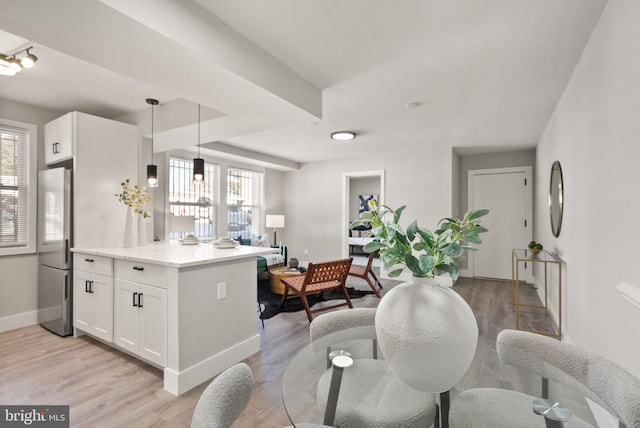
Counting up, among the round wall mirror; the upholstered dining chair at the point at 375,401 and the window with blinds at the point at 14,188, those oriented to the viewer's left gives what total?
1

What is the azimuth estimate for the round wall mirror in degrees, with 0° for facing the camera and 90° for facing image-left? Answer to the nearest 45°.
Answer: approximately 90°

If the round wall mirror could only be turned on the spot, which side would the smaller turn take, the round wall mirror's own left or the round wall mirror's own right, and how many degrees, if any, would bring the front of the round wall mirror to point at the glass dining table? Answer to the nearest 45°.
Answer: approximately 90° to the round wall mirror's own left

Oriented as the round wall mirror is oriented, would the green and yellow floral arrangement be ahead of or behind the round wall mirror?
ahead

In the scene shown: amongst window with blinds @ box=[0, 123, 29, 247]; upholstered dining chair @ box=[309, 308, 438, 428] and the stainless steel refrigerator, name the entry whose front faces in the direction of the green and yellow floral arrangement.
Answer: the window with blinds

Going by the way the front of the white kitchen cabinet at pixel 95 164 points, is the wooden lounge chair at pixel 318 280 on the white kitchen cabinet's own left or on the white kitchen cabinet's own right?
on the white kitchen cabinet's own left

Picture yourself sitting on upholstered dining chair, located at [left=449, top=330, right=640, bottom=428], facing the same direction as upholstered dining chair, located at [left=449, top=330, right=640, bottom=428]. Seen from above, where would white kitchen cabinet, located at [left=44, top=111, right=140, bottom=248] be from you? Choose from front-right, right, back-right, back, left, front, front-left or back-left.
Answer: front-right

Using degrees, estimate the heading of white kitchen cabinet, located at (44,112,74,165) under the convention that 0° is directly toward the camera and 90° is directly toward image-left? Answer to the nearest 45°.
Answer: approximately 45°

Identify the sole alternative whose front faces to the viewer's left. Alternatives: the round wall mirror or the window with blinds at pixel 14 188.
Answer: the round wall mirror

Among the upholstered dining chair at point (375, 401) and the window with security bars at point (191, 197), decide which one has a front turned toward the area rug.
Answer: the window with security bars

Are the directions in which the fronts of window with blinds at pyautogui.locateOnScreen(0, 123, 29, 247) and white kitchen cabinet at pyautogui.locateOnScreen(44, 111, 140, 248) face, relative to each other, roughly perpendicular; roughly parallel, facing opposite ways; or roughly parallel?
roughly perpendicular

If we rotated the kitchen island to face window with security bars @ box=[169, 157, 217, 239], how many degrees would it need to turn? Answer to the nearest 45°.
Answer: approximately 135° to its right

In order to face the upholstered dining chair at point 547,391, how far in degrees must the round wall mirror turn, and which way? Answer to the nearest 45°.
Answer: approximately 90° to its left
